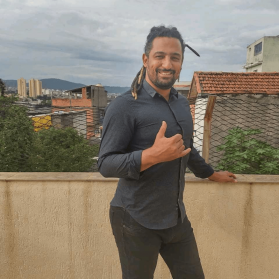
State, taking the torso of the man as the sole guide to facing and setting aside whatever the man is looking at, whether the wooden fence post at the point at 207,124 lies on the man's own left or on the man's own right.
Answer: on the man's own left

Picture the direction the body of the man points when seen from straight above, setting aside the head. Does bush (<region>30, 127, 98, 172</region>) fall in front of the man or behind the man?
behind

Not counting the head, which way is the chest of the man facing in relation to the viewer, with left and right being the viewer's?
facing the viewer and to the right of the viewer

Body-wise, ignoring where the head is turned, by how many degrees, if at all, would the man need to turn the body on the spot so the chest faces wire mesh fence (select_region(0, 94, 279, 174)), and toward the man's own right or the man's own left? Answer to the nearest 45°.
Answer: approximately 135° to the man's own left

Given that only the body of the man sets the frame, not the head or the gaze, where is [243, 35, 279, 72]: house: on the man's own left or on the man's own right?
on the man's own left

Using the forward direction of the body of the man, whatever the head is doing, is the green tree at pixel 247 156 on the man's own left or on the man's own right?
on the man's own left
